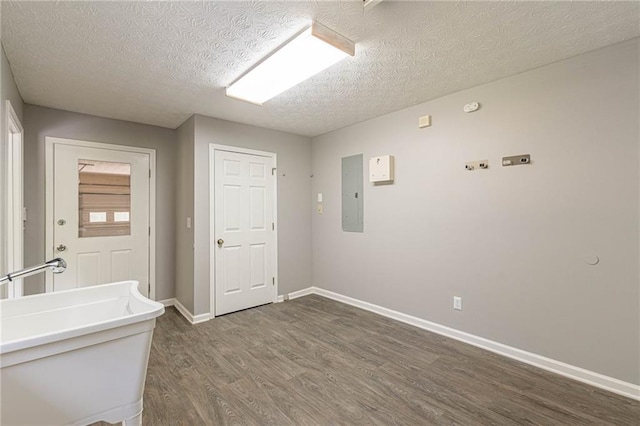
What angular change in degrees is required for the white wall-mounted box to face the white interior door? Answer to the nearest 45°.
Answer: approximately 45° to its right

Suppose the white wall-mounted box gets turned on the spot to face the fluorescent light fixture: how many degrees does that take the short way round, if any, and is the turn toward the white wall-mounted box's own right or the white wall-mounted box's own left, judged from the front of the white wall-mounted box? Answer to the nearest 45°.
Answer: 0° — it already faces it

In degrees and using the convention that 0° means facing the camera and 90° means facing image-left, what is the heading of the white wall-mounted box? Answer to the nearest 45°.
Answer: approximately 45°

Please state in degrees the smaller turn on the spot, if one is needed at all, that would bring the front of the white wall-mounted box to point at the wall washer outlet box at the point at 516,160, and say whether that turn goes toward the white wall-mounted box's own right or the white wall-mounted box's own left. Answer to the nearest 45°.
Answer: approximately 90° to the white wall-mounted box's own left

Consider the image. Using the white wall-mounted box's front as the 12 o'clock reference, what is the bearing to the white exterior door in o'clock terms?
The white exterior door is roughly at 1 o'clock from the white wall-mounted box.

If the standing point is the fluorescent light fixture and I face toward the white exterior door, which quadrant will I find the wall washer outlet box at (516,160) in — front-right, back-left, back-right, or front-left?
back-right

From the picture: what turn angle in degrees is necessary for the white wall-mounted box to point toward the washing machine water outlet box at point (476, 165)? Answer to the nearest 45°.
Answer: approximately 90° to its left
